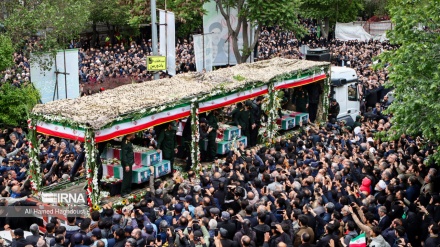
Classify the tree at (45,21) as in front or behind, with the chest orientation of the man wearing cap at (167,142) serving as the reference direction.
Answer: behind

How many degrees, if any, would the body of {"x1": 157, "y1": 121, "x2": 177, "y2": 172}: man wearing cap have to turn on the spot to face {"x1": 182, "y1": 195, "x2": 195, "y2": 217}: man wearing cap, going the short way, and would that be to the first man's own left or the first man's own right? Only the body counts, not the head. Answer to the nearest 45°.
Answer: approximately 45° to the first man's own right

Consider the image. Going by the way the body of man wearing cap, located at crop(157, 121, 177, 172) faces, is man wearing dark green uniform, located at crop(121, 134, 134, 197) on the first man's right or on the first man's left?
on the first man's right

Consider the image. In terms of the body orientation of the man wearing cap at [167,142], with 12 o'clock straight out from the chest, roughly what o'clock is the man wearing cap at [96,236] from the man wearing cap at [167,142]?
the man wearing cap at [96,236] is roughly at 2 o'clock from the man wearing cap at [167,142].

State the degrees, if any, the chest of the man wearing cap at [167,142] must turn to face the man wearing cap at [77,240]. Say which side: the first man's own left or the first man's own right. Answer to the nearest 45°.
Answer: approximately 45° to the first man's own right

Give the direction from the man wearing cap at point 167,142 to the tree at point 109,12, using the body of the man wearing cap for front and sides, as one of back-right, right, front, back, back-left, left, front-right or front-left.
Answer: back-left

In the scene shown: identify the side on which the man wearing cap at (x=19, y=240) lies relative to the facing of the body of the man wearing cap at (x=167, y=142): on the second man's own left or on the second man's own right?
on the second man's own right

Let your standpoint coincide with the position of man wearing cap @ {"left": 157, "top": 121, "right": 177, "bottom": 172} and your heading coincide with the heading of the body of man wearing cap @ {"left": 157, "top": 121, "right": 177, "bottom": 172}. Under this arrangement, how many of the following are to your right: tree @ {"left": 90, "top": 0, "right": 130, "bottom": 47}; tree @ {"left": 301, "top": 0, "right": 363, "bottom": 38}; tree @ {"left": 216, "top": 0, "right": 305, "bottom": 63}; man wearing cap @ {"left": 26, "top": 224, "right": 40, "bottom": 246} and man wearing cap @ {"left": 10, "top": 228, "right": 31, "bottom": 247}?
2

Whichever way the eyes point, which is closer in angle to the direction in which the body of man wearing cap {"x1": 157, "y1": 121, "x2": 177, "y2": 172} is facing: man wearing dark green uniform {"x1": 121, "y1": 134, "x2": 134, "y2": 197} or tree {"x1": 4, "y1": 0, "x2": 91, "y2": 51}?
the man wearing dark green uniform

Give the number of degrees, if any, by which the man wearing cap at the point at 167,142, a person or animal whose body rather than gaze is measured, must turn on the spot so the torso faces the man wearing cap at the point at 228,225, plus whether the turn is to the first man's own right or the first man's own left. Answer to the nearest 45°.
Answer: approximately 45° to the first man's own right

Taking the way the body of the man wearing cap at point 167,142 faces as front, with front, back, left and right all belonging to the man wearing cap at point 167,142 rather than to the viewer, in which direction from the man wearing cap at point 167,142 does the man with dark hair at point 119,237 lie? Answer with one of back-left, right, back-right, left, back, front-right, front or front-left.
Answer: front-right

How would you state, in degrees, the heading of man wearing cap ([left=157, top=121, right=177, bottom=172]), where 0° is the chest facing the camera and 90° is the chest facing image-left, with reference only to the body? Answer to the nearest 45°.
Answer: approximately 315°

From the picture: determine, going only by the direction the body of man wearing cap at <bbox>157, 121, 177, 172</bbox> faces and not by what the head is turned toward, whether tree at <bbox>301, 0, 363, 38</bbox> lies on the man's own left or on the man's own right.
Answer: on the man's own left
